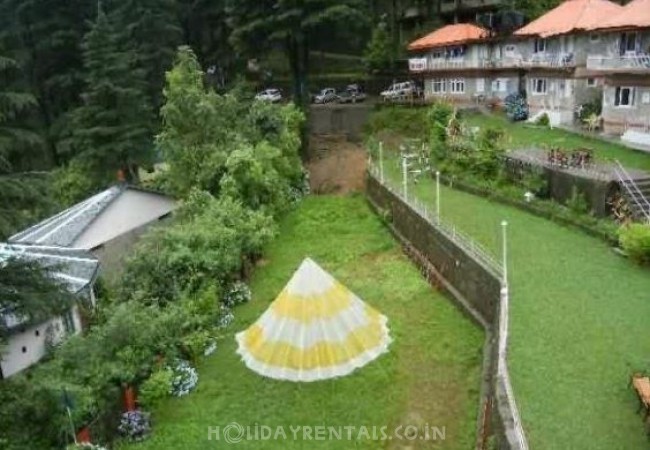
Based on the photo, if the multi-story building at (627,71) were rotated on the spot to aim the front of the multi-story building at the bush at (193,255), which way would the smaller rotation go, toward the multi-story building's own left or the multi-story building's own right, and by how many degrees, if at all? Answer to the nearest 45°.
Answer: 0° — it already faces it

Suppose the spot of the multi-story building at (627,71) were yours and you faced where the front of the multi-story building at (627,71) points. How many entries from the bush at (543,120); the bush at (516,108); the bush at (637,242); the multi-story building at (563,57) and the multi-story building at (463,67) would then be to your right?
4

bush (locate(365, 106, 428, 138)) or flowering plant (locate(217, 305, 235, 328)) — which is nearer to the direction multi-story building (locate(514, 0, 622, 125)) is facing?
the flowering plant

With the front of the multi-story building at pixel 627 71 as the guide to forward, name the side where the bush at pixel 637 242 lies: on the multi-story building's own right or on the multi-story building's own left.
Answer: on the multi-story building's own left

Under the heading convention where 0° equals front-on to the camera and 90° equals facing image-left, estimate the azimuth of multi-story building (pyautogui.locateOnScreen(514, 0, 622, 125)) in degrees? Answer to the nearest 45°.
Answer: approximately 45°

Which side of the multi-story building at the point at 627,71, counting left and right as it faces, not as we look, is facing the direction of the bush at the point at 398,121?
right

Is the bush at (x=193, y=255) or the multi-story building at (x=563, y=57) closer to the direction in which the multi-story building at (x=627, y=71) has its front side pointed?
the bush

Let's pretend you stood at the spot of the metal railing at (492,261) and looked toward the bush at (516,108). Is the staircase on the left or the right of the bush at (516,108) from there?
right
